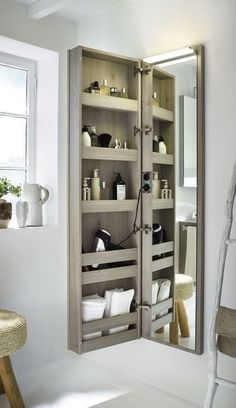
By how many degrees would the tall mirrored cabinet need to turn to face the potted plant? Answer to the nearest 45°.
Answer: approximately 135° to its right

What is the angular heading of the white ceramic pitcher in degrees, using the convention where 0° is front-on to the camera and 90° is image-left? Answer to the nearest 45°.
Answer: approximately 90°

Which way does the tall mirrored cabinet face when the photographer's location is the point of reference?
facing the viewer and to the right of the viewer

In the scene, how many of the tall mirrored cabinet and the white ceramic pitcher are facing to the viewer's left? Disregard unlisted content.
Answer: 1

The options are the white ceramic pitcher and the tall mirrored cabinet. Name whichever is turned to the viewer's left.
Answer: the white ceramic pitcher
